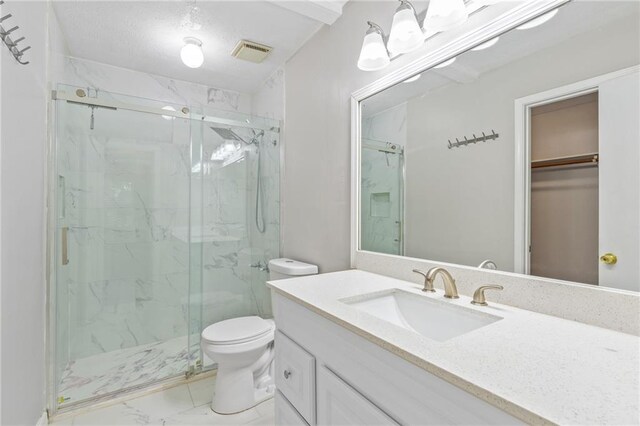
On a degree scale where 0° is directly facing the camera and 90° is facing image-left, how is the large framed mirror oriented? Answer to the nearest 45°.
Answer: approximately 45°

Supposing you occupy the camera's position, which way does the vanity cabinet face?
facing the viewer and to the left of the viewer

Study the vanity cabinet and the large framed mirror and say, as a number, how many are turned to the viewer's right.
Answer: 0

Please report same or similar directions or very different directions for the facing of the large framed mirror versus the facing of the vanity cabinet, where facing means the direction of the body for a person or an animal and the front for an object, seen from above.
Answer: same or similar directions
